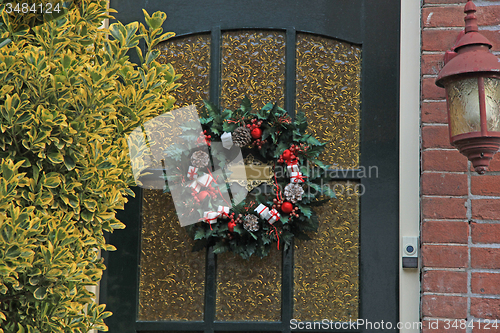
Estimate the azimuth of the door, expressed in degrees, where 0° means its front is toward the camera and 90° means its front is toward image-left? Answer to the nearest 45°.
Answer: approximately 0°

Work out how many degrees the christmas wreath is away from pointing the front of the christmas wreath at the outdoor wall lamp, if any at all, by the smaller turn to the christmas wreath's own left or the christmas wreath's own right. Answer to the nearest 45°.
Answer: approximately 45° to the christmas wreath's own left

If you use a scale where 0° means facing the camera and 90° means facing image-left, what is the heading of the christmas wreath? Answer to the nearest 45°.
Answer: approximately 0°
